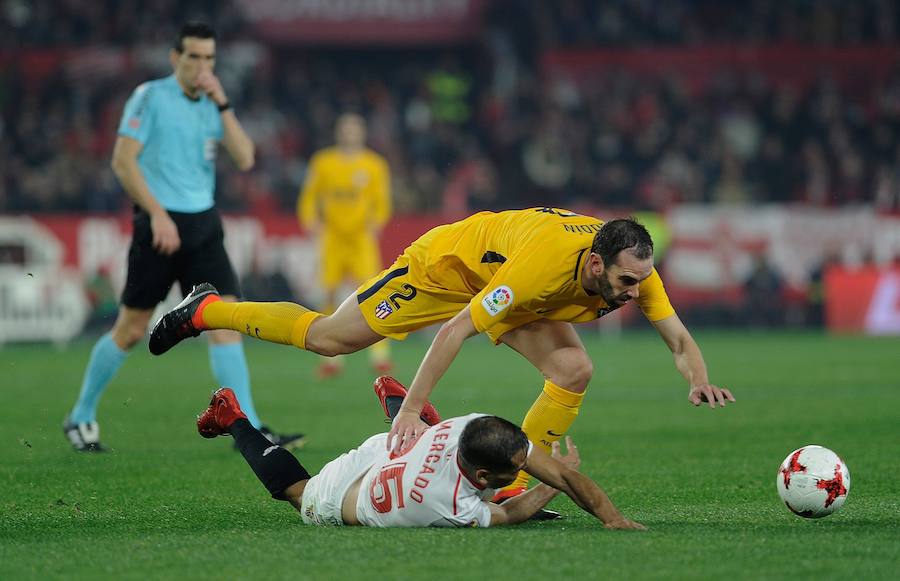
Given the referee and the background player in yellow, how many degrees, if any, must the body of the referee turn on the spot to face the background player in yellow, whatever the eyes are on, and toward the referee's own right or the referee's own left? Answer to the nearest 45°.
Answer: approximately 135° to the referee's own left

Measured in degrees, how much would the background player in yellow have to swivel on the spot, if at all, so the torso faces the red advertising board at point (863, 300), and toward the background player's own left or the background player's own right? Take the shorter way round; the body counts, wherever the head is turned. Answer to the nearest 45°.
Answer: approximately 135° to the background player's own left

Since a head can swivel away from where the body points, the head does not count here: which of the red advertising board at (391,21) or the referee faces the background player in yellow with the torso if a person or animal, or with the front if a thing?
the red advertising board

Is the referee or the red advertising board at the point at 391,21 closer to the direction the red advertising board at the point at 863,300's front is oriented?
the referee

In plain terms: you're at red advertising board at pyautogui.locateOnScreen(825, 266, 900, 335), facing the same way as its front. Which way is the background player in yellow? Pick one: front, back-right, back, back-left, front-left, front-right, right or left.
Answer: front-right

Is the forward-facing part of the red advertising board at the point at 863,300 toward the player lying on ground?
yes

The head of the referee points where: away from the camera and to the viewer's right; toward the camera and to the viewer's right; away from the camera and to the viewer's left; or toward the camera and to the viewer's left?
toward the camera and to the viewer's right

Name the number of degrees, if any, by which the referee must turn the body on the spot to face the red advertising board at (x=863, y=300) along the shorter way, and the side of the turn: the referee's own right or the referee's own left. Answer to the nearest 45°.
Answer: approximately 90° to the referee's own left

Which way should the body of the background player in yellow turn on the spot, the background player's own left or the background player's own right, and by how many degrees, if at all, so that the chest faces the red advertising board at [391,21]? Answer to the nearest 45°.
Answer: approximately 180°
